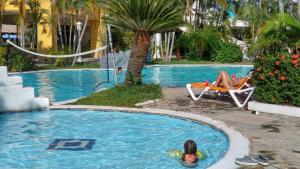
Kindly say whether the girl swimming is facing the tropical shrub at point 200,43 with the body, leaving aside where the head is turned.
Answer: yes

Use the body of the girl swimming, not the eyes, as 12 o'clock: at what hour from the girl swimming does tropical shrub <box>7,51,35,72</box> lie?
The tropical shrub is roughly at 11 o'clock from the girl swimming.

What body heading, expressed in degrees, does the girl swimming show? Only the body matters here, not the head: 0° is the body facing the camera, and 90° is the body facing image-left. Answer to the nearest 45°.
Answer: approximately 180°

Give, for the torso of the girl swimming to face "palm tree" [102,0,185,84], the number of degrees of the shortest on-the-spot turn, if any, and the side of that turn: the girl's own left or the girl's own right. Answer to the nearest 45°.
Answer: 0° — they already face it

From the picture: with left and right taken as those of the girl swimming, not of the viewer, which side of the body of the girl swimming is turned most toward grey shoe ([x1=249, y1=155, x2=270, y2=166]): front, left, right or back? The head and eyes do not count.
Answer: right

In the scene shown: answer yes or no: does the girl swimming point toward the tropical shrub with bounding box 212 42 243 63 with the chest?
yes

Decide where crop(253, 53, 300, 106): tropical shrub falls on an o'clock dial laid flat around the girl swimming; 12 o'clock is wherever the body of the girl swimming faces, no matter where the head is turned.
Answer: The tropical shrub is roughly at 1 o'clock from the girl swimming.

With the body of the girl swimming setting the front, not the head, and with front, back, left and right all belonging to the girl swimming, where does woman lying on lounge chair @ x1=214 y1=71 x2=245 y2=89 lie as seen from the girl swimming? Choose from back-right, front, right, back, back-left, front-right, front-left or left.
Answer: front

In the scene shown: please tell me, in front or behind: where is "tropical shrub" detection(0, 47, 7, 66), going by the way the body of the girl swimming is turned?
in front

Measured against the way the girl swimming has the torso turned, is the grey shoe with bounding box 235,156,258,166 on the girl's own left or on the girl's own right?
on the girl's own right
